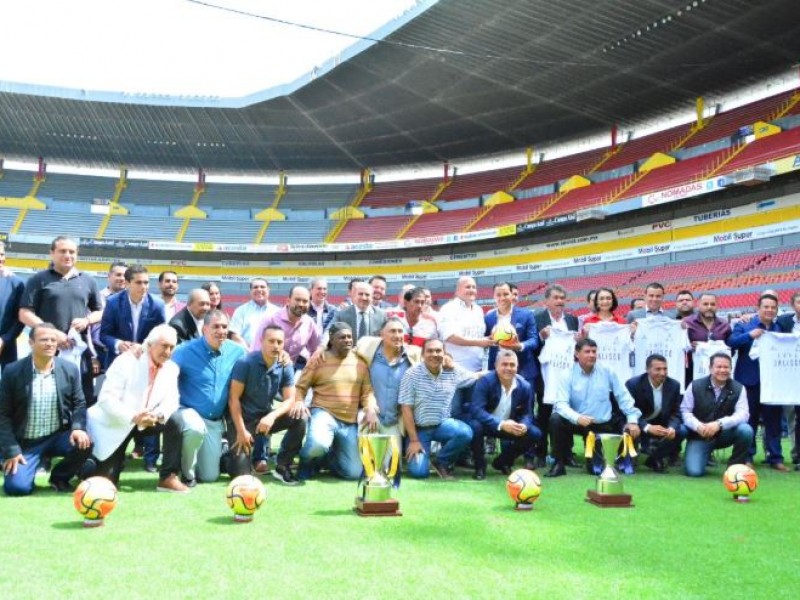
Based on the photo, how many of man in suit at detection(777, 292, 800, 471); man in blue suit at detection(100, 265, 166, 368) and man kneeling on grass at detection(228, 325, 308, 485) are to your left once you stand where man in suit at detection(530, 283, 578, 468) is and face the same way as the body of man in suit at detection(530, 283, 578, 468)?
1

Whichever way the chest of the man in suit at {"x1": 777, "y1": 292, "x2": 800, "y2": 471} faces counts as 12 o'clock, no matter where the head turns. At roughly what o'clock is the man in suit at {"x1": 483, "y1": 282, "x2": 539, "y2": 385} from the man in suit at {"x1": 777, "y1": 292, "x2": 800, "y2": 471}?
the man in suit at {"x1": 483, "y1": 282, "x2": 539, "y2": 385} is roughly at 2 o'clock from the man in suit at {"x1": 777, "y1": 292, "x2": 800, "y2": 471}.

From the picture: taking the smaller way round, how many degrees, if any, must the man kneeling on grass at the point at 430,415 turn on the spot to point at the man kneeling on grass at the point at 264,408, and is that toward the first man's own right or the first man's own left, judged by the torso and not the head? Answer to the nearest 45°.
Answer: approximately 90° to the first man's own right

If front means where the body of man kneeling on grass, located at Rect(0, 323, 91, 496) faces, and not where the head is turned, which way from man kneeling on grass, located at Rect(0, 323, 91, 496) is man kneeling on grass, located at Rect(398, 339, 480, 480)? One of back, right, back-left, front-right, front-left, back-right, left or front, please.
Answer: left

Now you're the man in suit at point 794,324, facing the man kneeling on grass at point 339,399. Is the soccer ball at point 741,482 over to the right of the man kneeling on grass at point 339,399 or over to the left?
left

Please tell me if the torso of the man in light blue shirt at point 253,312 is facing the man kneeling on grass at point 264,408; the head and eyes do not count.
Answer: yes

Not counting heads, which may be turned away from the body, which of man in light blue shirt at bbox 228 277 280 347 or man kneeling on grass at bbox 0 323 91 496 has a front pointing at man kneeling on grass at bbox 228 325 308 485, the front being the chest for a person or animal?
the man in light blue shirt

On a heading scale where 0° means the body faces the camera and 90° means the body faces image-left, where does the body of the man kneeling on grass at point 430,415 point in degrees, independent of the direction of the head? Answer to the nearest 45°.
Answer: approximately 0°
